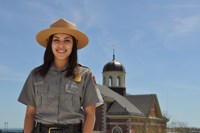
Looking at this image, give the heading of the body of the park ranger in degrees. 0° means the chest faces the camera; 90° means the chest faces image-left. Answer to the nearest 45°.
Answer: approximately 0°
